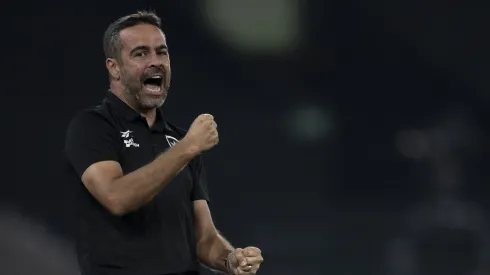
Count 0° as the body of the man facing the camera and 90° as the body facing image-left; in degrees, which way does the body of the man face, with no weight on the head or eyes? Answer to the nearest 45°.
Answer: approximately 315°
